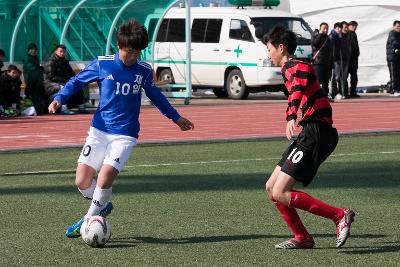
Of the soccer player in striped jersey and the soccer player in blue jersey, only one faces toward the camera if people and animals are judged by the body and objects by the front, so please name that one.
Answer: the soccer player in blue jersey

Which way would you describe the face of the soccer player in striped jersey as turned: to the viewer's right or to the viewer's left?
to the viewer's left

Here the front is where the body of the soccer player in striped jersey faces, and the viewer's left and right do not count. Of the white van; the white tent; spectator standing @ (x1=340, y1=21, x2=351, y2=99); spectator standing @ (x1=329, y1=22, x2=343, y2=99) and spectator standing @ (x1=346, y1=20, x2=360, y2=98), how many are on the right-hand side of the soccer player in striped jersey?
5

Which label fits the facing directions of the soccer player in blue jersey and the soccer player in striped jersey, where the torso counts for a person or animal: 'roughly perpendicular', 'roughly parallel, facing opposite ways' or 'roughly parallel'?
roughly perpendicular

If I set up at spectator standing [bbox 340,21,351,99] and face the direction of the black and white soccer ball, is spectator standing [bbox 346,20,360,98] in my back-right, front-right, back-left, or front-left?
back-left

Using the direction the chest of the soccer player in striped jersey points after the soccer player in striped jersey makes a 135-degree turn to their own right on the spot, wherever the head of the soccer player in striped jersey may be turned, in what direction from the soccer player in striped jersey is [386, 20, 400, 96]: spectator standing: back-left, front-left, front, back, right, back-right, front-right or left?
front-left

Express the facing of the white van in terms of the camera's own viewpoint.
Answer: facing the viewer and to the right of the viewer

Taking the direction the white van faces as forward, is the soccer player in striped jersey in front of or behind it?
in front

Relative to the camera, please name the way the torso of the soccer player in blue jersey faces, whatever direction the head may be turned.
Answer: toward the camera

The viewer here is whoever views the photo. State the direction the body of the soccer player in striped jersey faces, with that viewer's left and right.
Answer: facing to the left of the viewer

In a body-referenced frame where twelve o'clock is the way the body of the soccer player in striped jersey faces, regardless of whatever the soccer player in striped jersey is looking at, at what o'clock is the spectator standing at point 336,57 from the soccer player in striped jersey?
The spectator standing is roughly at 3 o'clock from the soccer player in striped jersey.

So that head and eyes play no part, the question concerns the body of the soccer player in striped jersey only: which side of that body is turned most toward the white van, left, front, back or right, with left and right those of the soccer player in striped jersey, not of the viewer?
right

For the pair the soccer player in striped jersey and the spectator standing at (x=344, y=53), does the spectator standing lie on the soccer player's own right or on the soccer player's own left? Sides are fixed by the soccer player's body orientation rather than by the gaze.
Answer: on the soccer player's own right

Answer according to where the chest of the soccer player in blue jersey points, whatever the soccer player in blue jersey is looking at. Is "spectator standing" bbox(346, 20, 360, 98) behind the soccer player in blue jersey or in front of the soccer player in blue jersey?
behind

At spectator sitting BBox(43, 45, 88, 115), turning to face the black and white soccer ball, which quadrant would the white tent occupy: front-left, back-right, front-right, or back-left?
back-left

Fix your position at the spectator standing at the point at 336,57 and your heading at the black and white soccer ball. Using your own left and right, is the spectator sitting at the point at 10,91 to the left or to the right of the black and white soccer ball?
right
